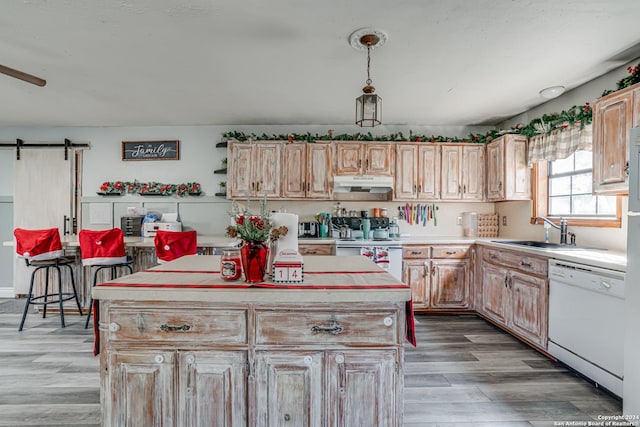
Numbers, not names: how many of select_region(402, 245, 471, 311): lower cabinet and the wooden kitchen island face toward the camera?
2

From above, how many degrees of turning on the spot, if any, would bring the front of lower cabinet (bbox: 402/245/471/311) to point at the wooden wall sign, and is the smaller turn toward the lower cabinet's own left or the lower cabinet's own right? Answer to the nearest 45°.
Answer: approximately 90° to the lower cabinet's own right

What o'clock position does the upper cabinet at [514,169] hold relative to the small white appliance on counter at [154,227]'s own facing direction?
The upper cabinet is roughly at 10 o'clock from the small white appliance on counter.

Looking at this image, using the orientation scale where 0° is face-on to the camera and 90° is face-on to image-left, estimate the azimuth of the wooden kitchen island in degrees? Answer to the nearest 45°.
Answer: approximately 0°

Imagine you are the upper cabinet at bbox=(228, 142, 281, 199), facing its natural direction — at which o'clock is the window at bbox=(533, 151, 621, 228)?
The window is roughly at 10 o'clock from the upper cabinet.

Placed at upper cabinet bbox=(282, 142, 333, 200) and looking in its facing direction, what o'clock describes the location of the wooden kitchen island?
The wooden kitchen island is roughly at 12 o'clock from the upper cabinet.

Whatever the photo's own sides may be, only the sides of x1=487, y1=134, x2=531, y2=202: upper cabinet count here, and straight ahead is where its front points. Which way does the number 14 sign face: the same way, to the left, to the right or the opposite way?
to the left

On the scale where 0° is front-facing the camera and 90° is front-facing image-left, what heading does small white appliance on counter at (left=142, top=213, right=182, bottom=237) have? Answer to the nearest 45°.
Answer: approximately 0°

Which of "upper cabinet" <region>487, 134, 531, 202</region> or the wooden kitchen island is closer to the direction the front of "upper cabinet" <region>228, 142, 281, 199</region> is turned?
the wooden kitchen island

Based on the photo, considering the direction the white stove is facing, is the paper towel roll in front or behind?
in front

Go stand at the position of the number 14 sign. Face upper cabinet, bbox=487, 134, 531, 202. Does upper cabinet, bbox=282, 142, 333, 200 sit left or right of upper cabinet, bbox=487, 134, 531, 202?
left
